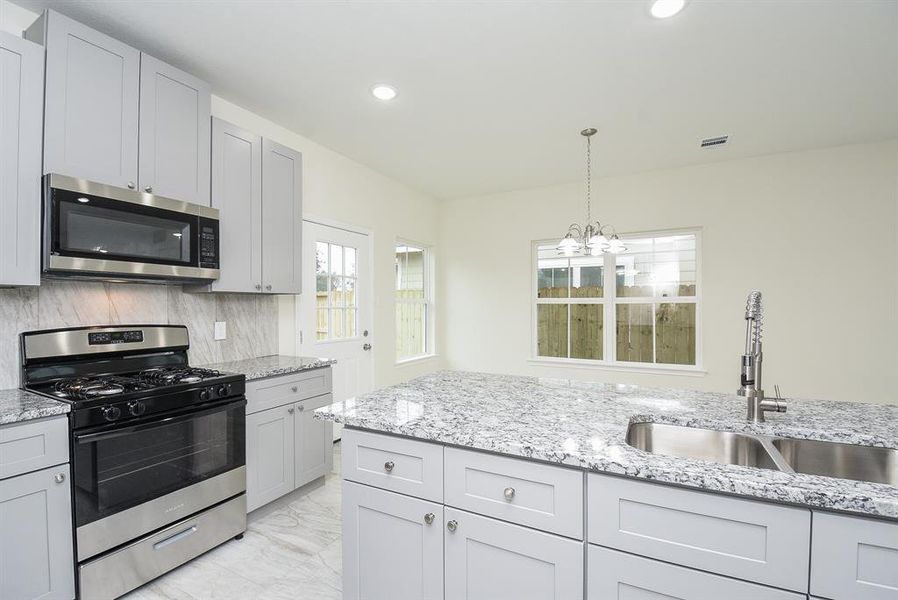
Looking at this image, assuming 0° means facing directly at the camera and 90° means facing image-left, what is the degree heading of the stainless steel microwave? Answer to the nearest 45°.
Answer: approximately 315°

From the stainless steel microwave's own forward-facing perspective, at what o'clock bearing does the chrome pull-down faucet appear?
The chrome pull-down faucet is roughly at 12 o'clock from the stainless steel microwave.

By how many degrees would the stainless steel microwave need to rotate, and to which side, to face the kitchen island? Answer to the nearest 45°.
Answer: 0° — it already faces it

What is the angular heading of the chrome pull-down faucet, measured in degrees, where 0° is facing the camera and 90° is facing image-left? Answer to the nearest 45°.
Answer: approximately 0°

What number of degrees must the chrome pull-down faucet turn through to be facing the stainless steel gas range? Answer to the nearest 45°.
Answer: approximately 45° to its right

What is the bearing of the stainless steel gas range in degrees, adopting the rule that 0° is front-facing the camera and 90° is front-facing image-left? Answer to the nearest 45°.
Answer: approximately 315°

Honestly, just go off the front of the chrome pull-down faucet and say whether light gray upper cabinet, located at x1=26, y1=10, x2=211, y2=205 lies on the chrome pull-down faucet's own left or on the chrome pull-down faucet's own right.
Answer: on the chrome pull-down faucet's own right

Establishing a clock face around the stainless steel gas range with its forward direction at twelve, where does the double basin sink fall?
The double basin sink is roughly at 12 o'clock from the stainless steel gas range.
